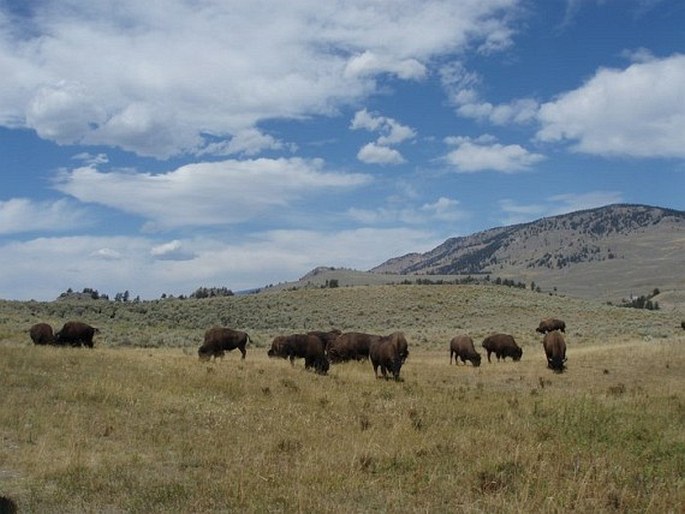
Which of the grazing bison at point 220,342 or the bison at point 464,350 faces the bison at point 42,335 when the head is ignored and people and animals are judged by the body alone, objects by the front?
the grazing bison

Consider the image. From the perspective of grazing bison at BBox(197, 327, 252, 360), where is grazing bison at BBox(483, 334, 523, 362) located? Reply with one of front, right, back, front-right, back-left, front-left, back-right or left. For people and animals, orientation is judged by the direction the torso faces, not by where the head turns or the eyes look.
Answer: back

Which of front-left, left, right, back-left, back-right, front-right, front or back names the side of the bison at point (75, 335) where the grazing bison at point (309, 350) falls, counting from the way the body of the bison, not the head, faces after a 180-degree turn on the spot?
front-right

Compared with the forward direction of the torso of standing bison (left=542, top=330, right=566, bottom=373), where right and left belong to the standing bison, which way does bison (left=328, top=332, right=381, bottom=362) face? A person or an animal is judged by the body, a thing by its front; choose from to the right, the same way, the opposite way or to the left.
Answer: to the right

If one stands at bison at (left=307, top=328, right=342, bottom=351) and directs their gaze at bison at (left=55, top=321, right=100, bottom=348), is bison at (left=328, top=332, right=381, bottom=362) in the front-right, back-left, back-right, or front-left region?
back-left

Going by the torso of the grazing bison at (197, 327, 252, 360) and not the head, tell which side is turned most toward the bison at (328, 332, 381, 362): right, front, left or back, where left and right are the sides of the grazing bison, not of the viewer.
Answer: back

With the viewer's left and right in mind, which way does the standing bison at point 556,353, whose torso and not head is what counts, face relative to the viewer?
facing the viewer

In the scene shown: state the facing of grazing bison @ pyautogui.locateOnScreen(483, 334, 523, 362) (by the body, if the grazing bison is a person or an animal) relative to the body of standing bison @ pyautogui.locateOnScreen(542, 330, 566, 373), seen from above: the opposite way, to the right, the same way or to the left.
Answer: to the left

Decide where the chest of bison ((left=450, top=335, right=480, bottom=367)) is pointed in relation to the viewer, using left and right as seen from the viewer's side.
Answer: facing the viewer and to the right of the viewer

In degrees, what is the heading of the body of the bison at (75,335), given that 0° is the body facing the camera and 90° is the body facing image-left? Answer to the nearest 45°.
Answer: approximately 90°

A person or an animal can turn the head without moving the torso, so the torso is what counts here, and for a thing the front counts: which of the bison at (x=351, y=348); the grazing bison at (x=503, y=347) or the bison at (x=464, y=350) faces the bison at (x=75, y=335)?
the bison at (x=351, y=348)

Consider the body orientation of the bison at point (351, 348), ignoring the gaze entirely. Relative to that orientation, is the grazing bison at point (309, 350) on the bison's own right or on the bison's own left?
on the bison's own left

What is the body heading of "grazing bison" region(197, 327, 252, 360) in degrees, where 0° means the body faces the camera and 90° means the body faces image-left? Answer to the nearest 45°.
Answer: approximately 90°

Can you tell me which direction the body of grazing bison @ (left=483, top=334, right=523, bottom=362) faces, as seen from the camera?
to the viewer's right

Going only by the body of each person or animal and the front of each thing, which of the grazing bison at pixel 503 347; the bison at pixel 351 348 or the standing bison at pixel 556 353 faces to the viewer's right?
the grazing bison

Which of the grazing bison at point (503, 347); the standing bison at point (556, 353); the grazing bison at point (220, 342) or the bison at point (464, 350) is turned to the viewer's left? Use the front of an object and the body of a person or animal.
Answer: the grazing bison at point (220, 342)

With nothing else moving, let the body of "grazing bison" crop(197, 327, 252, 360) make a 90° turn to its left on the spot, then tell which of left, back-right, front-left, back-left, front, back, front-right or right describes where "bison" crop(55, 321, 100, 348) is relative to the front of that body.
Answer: right
